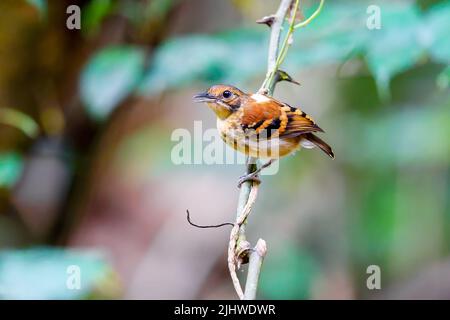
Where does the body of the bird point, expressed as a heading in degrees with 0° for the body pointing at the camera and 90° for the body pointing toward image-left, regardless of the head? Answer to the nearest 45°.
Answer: approximately 90°
